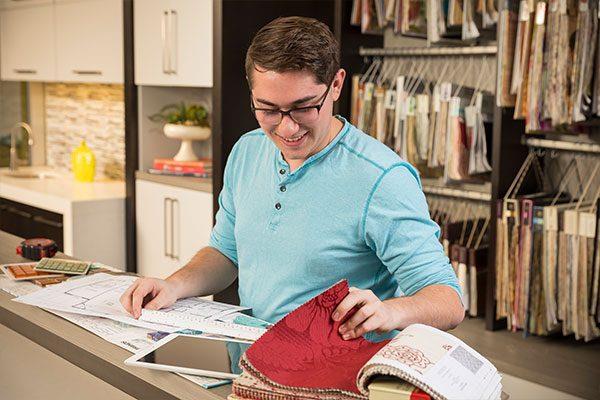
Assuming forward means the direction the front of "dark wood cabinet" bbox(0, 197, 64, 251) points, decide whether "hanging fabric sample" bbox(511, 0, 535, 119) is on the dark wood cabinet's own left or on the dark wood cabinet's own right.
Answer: on the dark wood cabinet's own left

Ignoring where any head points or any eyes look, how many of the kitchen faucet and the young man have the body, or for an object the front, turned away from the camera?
0

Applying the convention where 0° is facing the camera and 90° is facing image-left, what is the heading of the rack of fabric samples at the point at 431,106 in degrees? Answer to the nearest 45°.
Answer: approximately 45°

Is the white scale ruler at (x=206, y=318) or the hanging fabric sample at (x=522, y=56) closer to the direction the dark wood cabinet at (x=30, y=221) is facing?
the white scale ruler

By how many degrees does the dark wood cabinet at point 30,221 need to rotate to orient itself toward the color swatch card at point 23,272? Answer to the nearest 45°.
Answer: approximately 45° to its left

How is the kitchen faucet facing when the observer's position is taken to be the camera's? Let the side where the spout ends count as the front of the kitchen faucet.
facing the viewer and to the right of the viewer

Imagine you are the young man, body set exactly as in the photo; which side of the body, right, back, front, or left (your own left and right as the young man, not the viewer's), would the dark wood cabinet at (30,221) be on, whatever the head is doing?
right

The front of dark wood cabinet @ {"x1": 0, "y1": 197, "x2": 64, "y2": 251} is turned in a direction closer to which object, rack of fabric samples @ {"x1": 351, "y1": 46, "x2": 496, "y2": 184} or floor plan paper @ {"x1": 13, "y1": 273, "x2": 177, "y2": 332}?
the floor plan paper

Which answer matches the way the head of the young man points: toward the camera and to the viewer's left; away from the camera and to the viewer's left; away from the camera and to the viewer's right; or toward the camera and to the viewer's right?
toward the camera and to the viewer's left

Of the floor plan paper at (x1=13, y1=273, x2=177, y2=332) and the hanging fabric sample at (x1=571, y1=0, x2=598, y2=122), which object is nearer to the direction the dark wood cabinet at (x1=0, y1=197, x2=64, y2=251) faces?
the floor plan paper
